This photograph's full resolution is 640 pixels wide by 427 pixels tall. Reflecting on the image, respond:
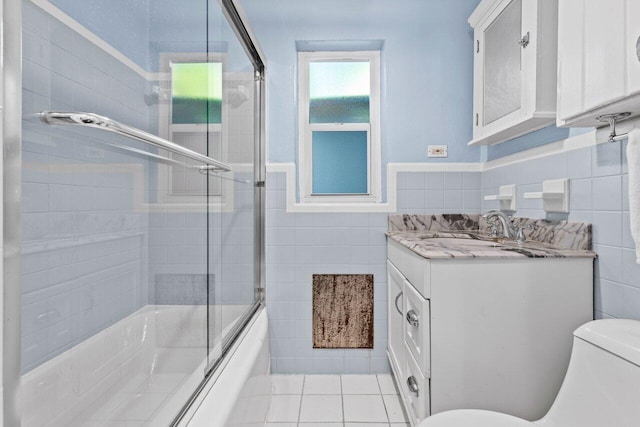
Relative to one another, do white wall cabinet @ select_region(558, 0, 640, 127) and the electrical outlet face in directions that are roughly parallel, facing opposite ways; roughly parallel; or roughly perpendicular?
roughly perpendicular

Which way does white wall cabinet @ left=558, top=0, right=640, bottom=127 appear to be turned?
to the viewer's left

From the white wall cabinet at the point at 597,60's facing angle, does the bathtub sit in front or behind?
in front

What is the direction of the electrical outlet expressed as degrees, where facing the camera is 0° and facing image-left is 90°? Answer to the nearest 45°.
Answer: approximately 0°

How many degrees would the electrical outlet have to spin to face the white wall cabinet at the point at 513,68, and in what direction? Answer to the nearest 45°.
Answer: approximately 45° to its left

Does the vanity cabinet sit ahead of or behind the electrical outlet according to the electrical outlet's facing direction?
ahead

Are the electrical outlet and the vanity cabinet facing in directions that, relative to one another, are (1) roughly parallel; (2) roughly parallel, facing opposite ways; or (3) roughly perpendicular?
roughly perpendicular

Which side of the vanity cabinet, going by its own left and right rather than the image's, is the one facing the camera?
left

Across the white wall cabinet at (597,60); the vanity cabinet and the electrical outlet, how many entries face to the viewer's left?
2

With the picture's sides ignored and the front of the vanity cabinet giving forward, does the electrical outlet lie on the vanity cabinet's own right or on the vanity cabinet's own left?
on the vanity cabinet's own right

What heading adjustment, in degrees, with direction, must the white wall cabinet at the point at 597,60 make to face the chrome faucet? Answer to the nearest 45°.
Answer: approximately 45° to its right
